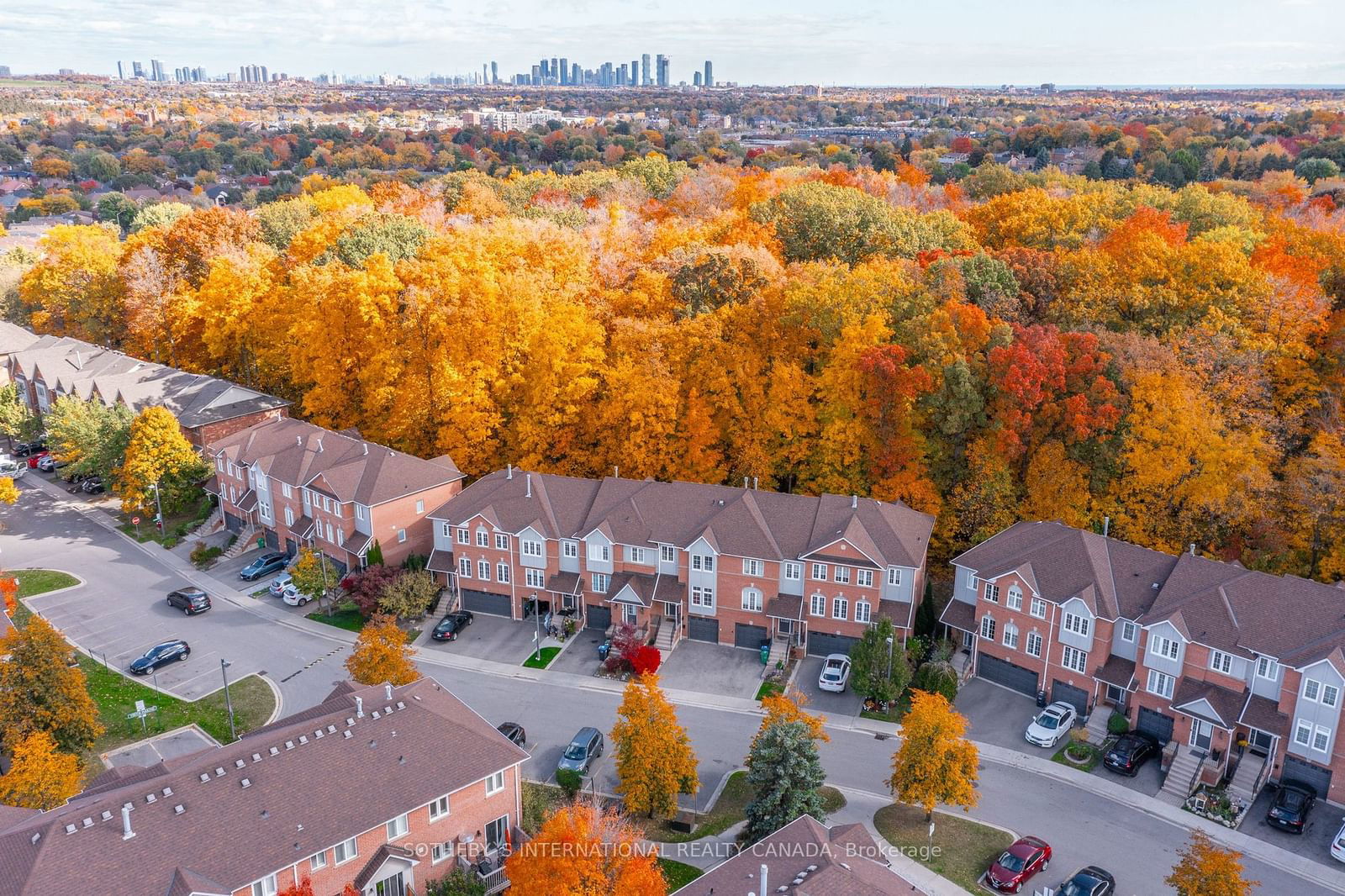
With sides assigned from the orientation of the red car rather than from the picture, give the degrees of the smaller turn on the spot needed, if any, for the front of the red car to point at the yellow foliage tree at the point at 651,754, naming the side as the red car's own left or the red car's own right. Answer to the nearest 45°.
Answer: approximately 45° to the red car's own right

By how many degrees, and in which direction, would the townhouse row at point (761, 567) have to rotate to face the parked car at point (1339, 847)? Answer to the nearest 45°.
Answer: approximately 45° to its left

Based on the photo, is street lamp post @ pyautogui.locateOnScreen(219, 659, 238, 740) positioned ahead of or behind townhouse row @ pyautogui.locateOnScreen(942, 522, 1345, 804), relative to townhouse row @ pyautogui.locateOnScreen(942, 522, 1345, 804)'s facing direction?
ahead

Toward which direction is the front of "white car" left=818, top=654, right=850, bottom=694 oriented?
away from the camera

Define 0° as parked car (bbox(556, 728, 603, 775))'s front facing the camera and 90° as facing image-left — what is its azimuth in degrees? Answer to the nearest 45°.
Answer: approximately 45°

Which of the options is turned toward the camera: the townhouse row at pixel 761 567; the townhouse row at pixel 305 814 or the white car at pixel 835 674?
the townhouse row at pixel 761 567

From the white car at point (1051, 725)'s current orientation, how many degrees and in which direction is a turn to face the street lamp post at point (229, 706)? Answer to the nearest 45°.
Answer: approximately 45° to its right

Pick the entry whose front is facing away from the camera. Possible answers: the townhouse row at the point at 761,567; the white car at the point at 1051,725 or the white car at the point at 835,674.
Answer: the white car at the point at 835,674

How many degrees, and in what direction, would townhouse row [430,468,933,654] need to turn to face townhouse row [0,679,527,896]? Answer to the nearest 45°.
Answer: approximately 45° to its right
